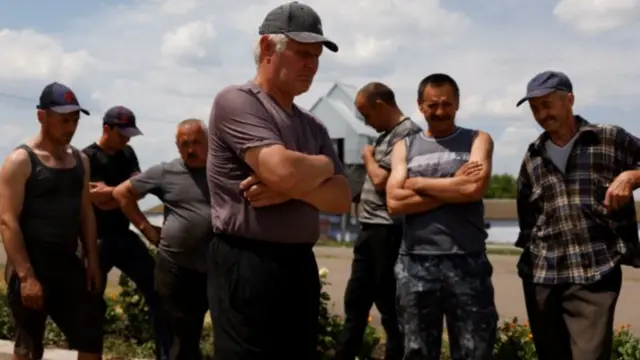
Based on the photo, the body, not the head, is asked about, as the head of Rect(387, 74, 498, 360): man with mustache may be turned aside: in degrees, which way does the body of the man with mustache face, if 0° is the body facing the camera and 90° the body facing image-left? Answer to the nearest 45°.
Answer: approximately 0°

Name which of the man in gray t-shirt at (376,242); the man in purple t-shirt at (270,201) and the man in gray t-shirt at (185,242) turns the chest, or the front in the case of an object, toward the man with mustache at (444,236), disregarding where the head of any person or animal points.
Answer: the man in gray t-shirt at (185,242)

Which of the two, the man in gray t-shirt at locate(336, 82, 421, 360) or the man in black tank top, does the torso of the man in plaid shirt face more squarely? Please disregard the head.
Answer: the man in black tank top

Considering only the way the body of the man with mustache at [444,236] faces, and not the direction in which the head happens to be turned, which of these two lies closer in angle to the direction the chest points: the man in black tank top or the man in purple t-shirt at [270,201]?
the man in purple t-shirt

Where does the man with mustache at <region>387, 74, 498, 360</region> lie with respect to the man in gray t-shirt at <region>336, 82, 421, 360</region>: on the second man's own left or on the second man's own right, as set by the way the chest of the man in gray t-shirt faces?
on the second man's own left

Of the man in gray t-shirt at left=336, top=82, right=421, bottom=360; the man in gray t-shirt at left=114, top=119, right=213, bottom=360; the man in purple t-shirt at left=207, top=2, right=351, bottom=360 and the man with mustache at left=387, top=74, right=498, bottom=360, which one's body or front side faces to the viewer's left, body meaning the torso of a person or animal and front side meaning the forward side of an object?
the man in gray t-shirt at left=336, top=82, right=421, bottom=360

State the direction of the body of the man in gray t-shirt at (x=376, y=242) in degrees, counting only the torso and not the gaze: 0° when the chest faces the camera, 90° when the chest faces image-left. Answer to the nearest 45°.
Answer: approximately 90°

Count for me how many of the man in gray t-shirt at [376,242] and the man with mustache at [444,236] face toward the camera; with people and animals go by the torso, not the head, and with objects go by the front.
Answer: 1

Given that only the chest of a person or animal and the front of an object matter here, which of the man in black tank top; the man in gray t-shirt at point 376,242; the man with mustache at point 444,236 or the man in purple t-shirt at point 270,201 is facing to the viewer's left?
the man in gray t-shirt at point 376,242

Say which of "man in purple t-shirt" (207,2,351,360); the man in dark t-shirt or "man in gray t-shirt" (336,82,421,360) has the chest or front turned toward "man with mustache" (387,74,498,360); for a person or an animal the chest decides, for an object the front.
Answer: the man in dark t-shirt

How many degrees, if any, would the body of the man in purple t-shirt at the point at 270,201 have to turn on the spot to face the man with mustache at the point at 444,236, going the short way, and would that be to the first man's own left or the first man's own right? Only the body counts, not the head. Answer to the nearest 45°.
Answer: approximately 90° to the first man's own left
